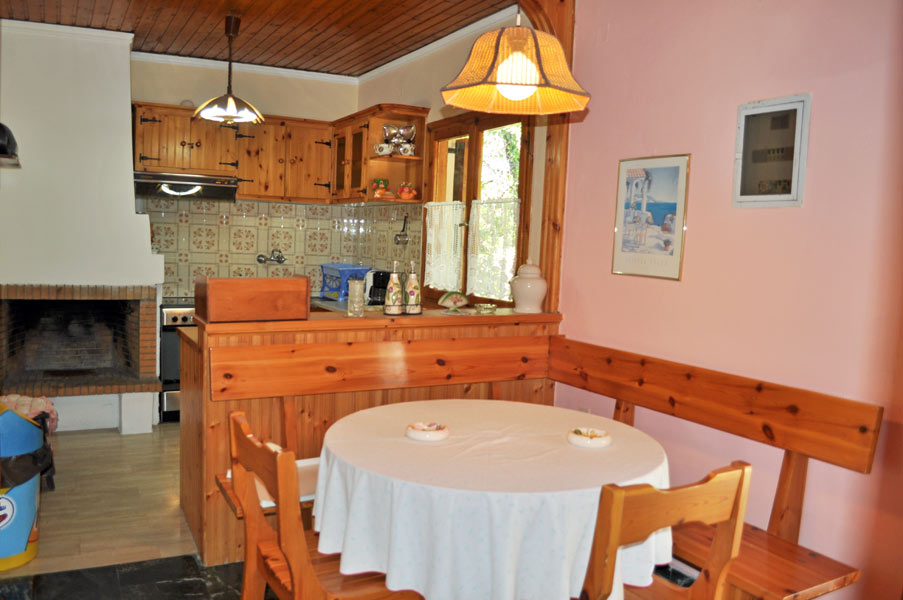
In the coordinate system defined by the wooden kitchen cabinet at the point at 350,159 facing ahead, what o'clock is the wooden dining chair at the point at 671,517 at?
The wooden dining chair is roughly at 10 o'clock from the wooden kitchen cabinet.

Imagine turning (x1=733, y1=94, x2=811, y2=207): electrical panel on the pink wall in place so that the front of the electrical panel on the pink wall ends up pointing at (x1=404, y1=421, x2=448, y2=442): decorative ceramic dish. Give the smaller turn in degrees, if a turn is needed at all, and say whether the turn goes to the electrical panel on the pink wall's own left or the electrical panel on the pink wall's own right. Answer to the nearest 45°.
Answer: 0° — it already faces it

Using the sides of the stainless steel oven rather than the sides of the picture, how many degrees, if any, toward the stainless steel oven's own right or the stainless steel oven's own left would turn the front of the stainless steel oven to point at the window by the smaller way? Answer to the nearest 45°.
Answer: approximately 45° to the stainless steel oven's own left

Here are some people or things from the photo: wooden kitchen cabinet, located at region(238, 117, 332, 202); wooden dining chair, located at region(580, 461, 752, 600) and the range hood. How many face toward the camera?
2

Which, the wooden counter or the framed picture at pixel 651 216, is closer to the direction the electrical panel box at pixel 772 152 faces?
the wooden counter

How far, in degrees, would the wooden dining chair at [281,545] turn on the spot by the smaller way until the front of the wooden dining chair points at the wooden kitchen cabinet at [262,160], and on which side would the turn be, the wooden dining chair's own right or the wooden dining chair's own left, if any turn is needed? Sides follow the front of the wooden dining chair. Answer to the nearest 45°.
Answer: approximately 45° to the wooden dining chair's own left

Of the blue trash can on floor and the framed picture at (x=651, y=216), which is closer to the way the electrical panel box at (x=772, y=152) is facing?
the blue trash can on floor

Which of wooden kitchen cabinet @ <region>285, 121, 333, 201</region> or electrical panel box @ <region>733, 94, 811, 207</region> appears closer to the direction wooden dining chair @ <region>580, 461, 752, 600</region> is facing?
the wooden kitchen cabinet
